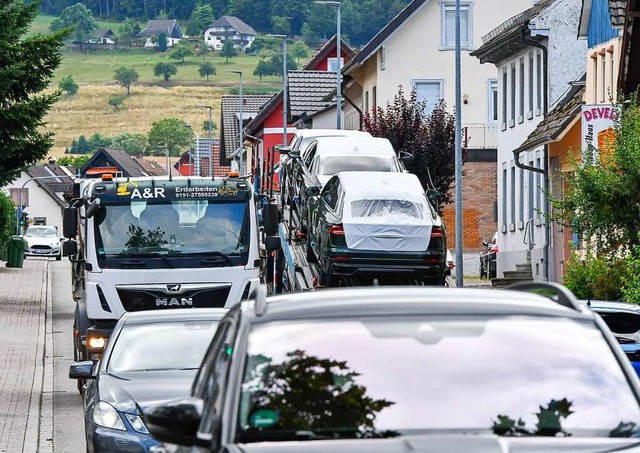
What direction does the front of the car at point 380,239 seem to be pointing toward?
away from the camera

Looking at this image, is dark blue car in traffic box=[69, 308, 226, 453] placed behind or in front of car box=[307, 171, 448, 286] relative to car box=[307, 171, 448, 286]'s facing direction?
behind

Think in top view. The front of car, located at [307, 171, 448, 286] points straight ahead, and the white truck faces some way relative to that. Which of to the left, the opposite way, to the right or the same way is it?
the opposite way

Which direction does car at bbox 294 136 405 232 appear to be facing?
away from the camera

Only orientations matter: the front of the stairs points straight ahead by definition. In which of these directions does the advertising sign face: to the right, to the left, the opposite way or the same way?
to the left

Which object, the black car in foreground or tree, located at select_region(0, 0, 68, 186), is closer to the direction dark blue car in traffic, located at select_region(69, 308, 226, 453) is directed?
the black car in foreground

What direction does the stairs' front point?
to the viewer's left

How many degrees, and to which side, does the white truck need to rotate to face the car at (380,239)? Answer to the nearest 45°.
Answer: approximately 135° to its left
